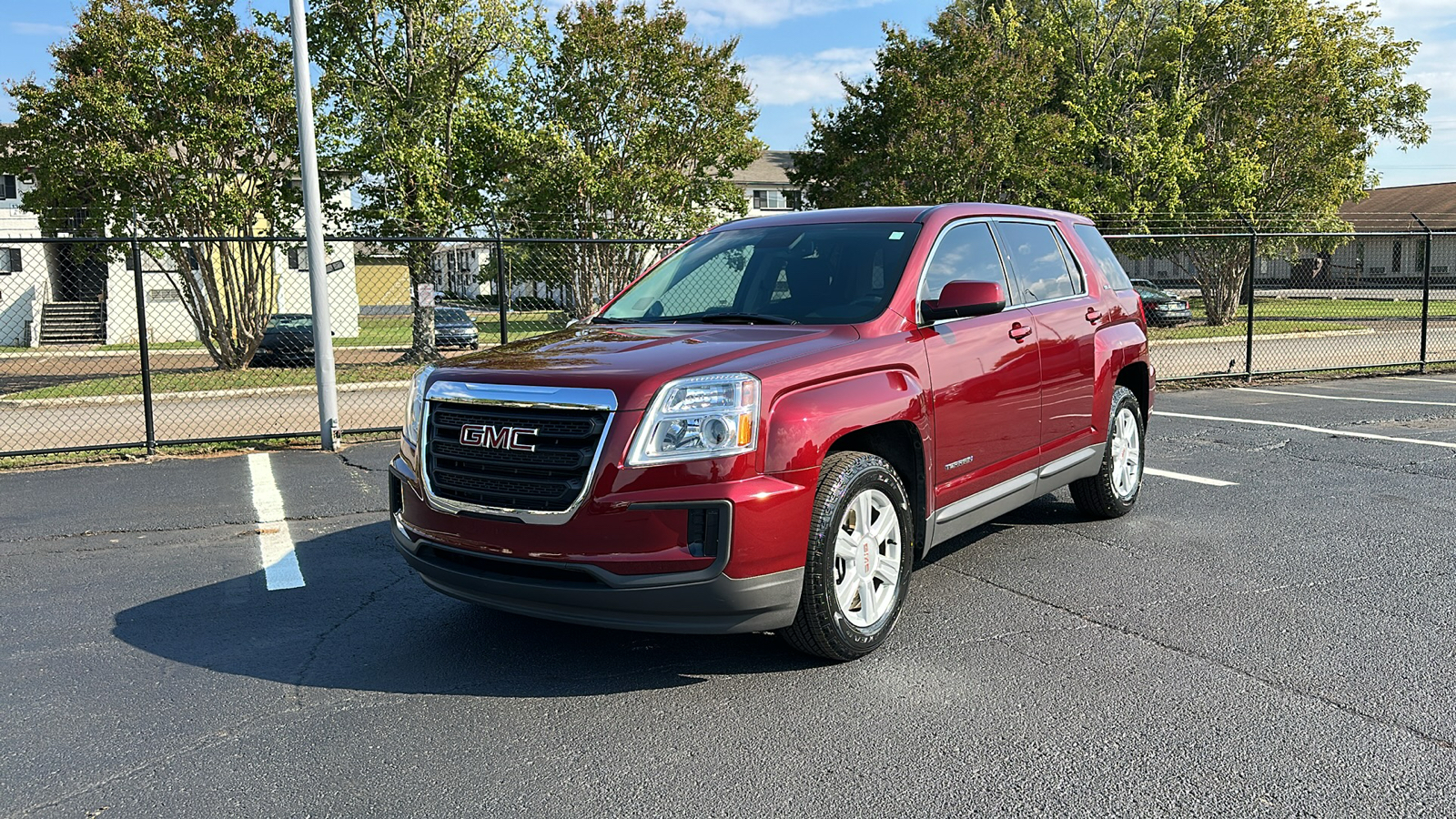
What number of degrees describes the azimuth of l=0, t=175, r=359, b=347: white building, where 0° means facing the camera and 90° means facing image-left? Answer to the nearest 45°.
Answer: approximately 0°

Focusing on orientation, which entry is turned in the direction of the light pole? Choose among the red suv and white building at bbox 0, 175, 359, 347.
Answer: the white building

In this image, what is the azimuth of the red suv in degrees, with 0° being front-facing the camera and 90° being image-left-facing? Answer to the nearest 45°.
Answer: approximately 45°

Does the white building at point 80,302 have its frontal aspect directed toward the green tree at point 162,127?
yes

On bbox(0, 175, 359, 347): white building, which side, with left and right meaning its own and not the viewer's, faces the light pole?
front

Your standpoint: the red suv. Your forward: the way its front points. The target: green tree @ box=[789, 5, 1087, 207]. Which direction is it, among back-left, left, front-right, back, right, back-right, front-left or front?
back-right

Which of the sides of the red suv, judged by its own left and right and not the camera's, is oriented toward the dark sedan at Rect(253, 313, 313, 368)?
right

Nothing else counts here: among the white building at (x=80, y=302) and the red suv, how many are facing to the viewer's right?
0

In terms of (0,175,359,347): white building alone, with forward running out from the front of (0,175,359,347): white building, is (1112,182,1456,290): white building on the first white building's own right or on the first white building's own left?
on the first white building's own left

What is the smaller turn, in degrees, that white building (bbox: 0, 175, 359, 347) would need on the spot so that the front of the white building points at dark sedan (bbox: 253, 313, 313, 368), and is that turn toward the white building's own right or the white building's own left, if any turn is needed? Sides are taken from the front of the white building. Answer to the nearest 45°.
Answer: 0° — it already faces it

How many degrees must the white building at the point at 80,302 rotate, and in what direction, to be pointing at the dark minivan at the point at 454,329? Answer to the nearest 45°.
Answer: approximately 45° to its left

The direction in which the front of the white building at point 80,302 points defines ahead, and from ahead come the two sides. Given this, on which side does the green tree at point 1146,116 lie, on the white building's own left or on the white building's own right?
on the white building's own left
